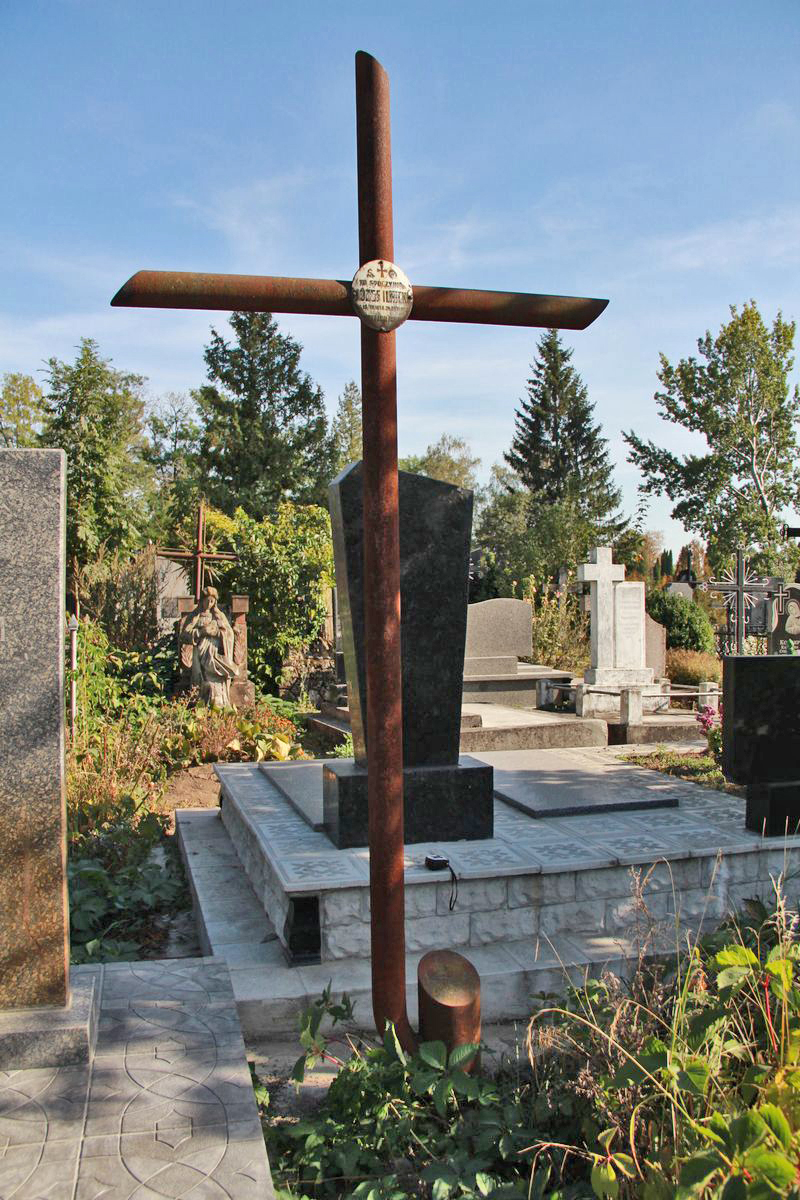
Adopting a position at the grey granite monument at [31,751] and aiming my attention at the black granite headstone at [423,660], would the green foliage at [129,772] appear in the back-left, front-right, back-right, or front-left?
front-left

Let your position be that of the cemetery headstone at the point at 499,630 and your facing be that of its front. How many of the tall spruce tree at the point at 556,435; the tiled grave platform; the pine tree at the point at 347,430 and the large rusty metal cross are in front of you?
2

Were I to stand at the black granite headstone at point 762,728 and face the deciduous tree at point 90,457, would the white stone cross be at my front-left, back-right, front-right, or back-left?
front-right
